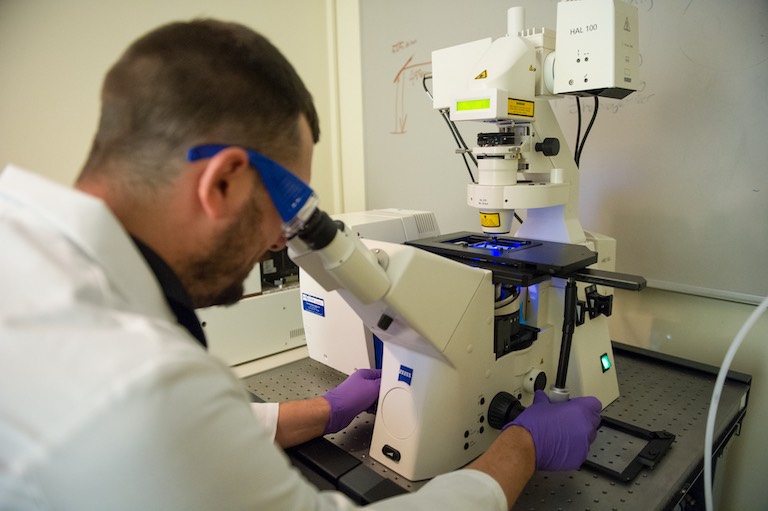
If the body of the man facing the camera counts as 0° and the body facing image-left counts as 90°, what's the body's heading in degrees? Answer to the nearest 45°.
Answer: approximately 225°

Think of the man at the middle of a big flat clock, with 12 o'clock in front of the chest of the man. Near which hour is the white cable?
The white cable is roughly at 1 o'clock from the man.
